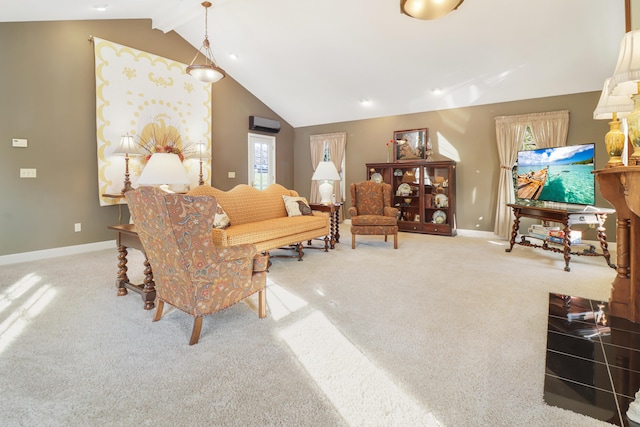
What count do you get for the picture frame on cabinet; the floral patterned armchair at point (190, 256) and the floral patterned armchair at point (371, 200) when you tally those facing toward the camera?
2

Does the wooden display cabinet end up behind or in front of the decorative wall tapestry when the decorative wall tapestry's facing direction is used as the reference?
in front

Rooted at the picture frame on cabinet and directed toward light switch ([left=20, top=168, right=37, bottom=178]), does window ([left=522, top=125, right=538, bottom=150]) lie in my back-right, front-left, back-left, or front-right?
back-left

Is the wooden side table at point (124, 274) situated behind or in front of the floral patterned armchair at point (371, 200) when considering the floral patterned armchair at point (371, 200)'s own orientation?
in front

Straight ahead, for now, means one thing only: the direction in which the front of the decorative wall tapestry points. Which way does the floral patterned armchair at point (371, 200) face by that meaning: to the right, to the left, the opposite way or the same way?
to the right

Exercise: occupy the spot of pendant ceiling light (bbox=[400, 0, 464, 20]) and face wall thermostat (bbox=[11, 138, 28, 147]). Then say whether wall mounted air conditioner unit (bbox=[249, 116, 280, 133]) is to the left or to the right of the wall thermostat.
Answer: right

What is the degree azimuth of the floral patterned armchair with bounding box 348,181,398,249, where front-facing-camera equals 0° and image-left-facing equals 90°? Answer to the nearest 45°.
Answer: approximately 0°

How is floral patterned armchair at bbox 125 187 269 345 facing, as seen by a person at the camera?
facing away from the viewer and to the right of the viewer

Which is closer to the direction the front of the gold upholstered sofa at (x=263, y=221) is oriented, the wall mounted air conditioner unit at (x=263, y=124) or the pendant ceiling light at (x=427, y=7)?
the pendant ceiling light

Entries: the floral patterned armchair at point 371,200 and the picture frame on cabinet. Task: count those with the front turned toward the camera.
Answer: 2

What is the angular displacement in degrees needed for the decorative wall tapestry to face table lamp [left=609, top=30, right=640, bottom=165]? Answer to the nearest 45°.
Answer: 0° — it already faces it
